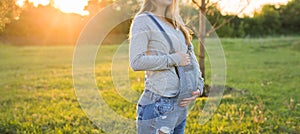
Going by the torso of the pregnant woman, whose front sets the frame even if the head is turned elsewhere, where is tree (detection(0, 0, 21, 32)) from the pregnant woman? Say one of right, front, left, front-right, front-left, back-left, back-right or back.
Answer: back

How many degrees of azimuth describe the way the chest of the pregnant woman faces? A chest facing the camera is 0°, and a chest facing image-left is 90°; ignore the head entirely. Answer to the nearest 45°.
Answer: approximately 315°
